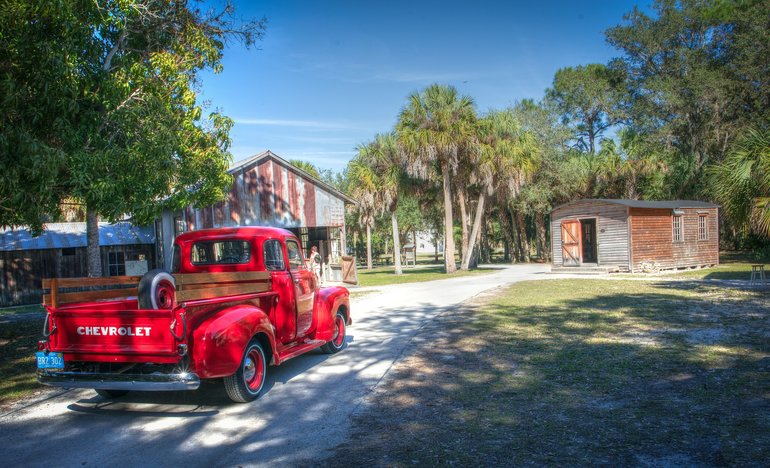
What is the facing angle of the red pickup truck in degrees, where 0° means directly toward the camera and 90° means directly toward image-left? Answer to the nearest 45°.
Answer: approximately 225°

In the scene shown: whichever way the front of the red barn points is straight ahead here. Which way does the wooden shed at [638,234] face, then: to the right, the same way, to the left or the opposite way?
to the right

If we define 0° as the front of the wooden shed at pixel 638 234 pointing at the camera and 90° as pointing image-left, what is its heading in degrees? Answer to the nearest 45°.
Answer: approximately 45°

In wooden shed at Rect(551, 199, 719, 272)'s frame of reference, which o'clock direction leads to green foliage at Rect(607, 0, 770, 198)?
The green foliage is roughly at 5 o'clock from the wooden shed.

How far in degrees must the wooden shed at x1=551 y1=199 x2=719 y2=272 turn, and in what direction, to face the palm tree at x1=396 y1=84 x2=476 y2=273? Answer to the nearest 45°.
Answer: approximately 45° to its right
